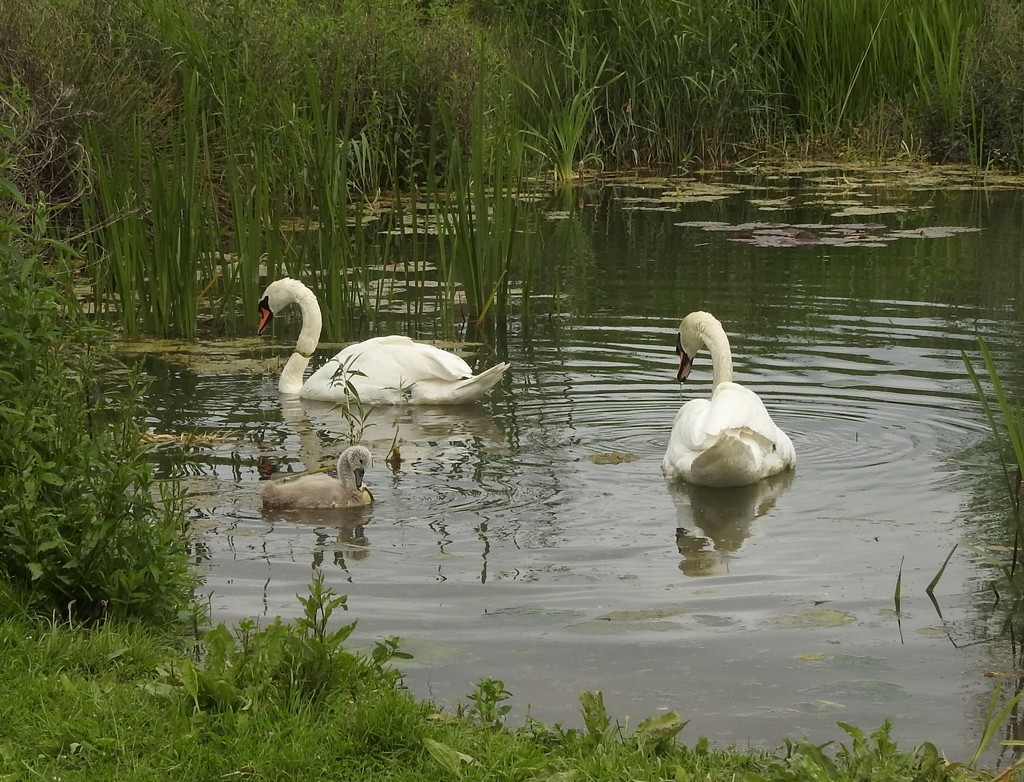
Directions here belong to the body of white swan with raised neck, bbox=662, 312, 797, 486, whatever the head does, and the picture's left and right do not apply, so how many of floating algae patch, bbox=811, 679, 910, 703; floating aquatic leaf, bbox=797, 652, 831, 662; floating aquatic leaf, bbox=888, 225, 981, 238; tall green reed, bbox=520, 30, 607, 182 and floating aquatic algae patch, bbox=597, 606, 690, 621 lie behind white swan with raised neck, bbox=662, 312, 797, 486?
3

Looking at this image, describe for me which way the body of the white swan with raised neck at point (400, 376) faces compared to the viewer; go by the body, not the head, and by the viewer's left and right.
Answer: facing to the left of the viewer

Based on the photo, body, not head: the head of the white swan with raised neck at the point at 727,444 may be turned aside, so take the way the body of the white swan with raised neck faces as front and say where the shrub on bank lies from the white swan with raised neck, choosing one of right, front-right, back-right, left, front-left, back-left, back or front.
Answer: back-left

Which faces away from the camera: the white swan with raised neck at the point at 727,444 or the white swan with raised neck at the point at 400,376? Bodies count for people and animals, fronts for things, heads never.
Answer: the white swan with raised neck at the point at 727,444

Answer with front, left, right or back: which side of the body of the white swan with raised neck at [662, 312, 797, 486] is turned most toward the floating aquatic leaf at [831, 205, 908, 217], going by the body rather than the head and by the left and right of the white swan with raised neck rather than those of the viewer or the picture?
front

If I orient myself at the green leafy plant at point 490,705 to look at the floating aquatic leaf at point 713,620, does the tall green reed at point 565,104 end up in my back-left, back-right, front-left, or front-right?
front-left

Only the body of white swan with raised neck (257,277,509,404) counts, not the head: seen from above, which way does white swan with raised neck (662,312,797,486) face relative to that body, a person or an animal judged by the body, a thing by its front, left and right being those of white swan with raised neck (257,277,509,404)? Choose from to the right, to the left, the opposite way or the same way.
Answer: to the right

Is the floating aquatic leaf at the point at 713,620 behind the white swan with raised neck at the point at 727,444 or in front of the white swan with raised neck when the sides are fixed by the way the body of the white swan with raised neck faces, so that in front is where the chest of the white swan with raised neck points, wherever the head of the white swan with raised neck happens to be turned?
behind

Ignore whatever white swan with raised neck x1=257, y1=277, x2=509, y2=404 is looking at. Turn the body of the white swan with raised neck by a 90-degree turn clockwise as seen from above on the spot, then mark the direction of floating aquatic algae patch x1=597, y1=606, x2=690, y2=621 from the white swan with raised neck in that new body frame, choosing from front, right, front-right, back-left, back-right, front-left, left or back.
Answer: back

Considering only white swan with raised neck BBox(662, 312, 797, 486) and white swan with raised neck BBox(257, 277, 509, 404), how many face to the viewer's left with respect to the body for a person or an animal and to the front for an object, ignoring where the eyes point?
1

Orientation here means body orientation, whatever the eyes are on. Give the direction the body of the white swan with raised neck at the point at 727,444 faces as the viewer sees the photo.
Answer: away from the camera

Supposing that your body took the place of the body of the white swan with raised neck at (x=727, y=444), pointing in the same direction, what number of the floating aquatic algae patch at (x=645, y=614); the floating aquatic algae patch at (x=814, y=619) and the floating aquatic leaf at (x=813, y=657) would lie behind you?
3

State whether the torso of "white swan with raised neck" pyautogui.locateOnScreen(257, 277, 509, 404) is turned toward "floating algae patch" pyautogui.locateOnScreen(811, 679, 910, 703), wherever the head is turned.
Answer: no

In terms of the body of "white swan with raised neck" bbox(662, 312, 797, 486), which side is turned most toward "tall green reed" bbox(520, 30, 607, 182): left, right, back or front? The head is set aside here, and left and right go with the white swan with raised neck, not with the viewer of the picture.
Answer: front

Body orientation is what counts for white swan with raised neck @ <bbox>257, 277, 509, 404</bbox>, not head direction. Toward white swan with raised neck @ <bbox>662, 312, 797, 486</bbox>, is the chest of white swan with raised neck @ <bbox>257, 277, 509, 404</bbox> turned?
no

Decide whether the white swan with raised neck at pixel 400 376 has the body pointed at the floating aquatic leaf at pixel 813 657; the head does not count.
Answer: no

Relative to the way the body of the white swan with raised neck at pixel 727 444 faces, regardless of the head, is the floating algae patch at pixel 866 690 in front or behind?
behind

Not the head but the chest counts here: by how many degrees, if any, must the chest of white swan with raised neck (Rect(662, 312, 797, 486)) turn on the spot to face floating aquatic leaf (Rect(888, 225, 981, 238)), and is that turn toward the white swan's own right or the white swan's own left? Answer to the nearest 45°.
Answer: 0° — it already faces it

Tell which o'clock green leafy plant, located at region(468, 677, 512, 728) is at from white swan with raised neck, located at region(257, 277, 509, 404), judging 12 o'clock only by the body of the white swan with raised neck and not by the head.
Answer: The green leafy plant is roughly at 9 o'clock from the white swan with raised neck.
